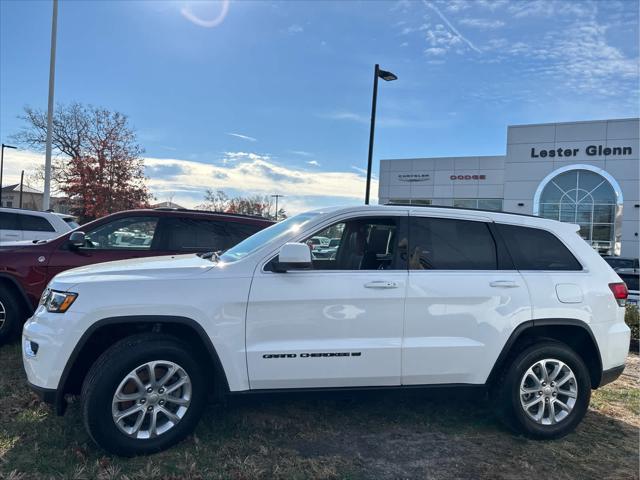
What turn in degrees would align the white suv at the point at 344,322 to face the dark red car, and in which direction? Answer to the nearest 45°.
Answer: approximately 45° to its right

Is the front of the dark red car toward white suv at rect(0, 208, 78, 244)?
no

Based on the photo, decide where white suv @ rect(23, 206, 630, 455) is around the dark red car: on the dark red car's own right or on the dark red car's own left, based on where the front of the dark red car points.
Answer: on the dark red car's own left

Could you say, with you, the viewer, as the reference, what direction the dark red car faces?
facing to the left of the viewer

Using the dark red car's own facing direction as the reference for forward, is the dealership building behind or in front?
behind

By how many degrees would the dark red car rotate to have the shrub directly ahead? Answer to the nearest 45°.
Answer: approximately 180°

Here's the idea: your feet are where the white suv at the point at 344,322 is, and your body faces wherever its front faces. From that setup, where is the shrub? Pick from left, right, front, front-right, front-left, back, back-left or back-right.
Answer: back-right

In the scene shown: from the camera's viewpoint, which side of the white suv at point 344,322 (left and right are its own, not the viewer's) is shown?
left

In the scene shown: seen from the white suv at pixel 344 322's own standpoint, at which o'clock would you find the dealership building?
The dealership building is roughly at 4 o'clock from the white suv.

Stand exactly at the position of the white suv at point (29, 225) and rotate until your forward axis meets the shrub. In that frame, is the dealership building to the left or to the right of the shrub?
left

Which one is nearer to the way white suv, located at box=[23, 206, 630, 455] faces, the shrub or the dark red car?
the dark red car

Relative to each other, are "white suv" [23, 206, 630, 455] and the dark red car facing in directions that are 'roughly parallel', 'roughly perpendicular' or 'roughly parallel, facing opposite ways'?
roughly parallel

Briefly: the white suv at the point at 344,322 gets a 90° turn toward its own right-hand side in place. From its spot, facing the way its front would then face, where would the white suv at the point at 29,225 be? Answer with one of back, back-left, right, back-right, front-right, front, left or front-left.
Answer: front-left

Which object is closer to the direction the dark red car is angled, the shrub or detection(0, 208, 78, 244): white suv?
the white suv
